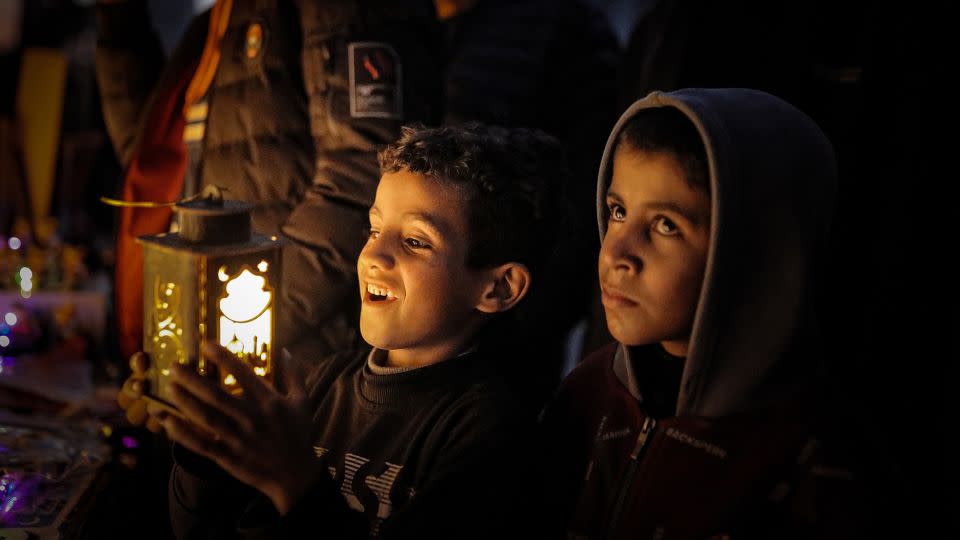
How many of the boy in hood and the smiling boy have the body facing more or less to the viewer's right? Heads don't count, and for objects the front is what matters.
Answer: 0

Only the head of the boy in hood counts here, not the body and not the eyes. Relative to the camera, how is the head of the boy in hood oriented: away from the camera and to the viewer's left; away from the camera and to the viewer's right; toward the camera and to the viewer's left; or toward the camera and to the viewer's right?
toward the camera and to the viewer's left
